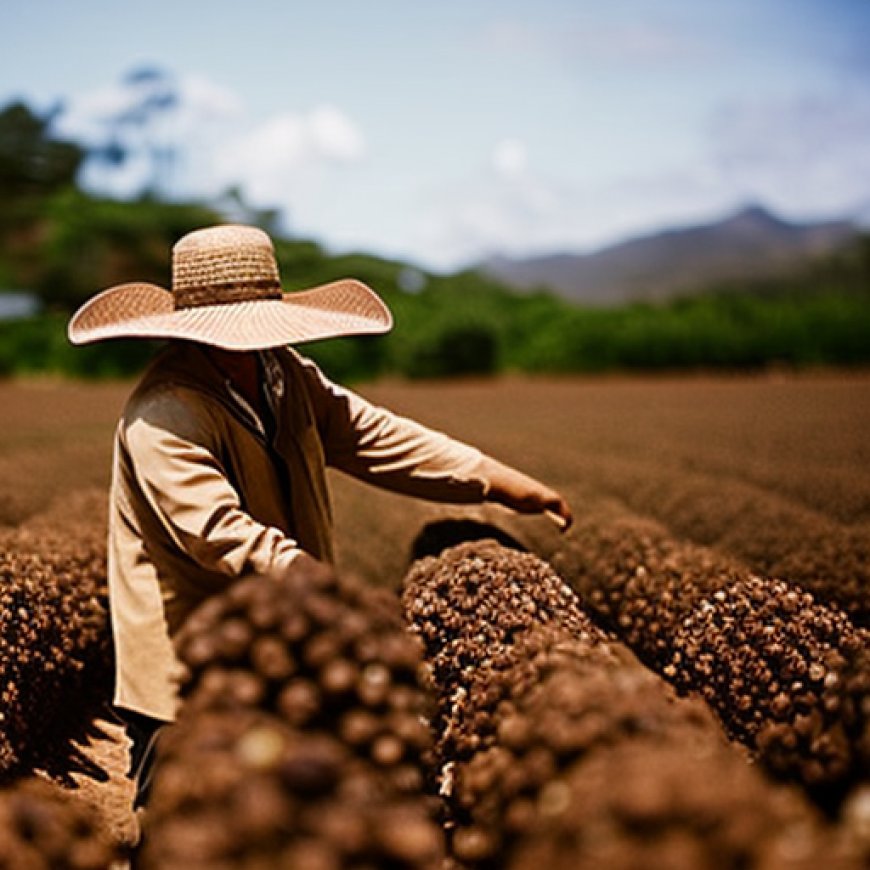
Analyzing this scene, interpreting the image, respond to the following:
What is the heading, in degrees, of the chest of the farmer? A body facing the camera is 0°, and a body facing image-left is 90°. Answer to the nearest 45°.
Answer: approximately 315°

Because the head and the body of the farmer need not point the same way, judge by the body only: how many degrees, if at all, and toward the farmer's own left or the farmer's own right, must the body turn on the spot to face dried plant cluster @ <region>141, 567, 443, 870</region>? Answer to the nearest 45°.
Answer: approximately 45° to the farmer's own right

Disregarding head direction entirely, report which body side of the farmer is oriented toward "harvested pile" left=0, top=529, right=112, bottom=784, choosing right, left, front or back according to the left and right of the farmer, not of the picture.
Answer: back

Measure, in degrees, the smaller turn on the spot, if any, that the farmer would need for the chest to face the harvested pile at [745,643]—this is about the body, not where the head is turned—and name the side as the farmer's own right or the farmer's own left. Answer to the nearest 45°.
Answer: approximately 45° to the farmer's own left

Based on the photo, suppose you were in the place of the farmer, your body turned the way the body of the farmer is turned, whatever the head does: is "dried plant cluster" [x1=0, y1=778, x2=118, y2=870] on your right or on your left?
on your right

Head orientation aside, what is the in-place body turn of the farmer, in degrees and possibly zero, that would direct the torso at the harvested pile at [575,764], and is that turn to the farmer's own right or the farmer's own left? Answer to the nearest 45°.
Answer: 0° — they already face it
